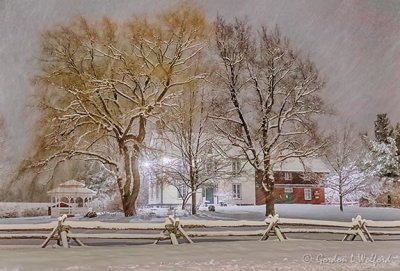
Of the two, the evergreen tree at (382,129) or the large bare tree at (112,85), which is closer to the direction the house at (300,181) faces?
the large bare tree

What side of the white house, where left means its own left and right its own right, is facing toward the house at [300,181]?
left

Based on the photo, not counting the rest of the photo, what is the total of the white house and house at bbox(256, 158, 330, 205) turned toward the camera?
2

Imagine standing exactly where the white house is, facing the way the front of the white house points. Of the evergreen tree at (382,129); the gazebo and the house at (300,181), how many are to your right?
1

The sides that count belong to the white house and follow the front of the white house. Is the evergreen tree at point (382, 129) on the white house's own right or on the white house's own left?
on the white house's own left

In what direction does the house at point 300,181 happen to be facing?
toward the camera

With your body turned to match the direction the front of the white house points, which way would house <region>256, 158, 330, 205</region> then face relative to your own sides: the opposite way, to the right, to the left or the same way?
the same way

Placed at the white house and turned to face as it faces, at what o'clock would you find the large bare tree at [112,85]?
The large bare tree is roughly at 3 o'clock from the white house.

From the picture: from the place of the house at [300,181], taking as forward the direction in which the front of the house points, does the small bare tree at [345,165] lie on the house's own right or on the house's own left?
on the house's own left
